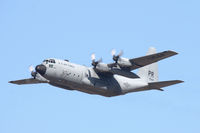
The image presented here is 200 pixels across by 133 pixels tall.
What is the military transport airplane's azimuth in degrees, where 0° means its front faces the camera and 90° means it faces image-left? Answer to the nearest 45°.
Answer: approximately 45°
